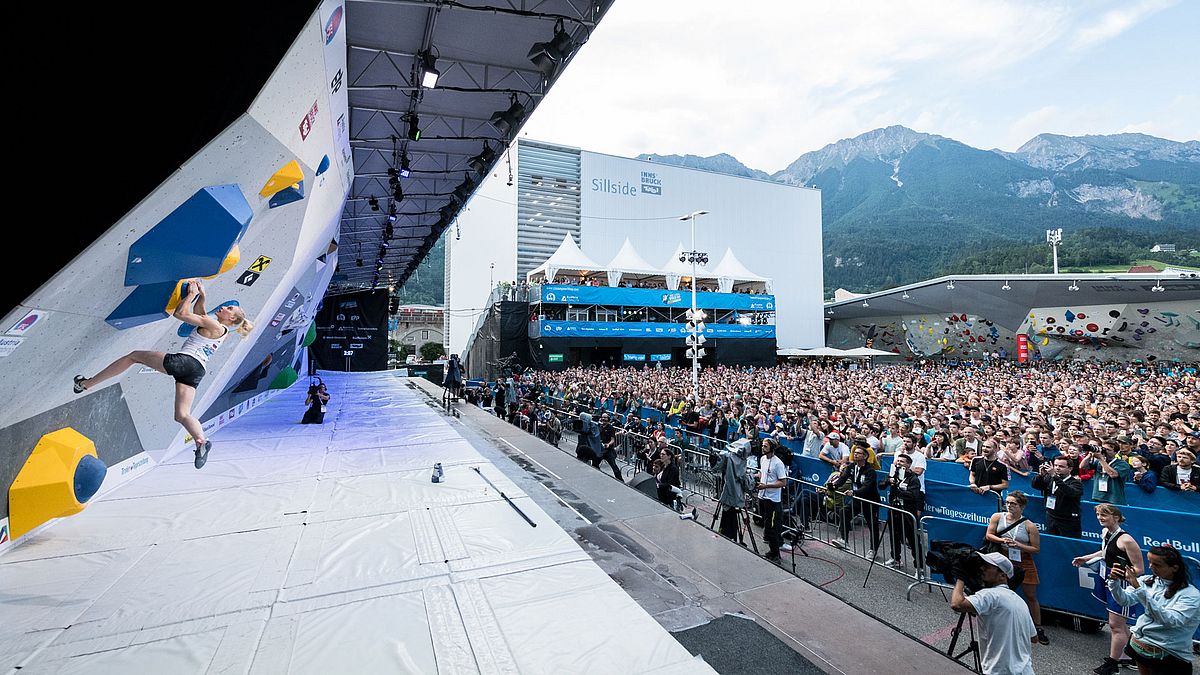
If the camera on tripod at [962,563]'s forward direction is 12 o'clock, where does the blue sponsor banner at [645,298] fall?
The blue sponsor banner is roughly at 2 o'clock from the camera on tripod.

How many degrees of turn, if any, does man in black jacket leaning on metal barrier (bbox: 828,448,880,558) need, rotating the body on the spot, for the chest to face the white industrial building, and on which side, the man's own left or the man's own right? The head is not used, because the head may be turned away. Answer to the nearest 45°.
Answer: approximately 90° to the man's own right

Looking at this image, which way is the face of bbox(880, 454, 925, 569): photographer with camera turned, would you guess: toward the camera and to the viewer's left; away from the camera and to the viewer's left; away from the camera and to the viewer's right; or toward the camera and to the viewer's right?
toward the camera and to the viewer's left

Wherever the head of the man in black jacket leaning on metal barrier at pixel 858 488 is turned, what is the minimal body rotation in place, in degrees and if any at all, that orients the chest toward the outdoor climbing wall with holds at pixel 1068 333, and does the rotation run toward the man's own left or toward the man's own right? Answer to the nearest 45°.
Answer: approximately 135° to the man's own right

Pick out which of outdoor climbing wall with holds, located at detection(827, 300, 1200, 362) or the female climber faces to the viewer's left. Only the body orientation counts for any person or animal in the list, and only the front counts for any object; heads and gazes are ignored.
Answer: the female climber

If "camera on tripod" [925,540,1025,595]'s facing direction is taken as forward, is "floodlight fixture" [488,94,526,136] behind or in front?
in front

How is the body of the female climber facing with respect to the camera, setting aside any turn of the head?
to the viewer's left

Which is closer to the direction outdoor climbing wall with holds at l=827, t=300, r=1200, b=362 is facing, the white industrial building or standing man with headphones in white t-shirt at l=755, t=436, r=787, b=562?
the standing man with headphones in white t-shirt

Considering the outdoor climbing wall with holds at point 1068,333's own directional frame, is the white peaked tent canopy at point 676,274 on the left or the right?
on its right

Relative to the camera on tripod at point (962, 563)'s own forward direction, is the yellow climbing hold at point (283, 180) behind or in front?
in front
